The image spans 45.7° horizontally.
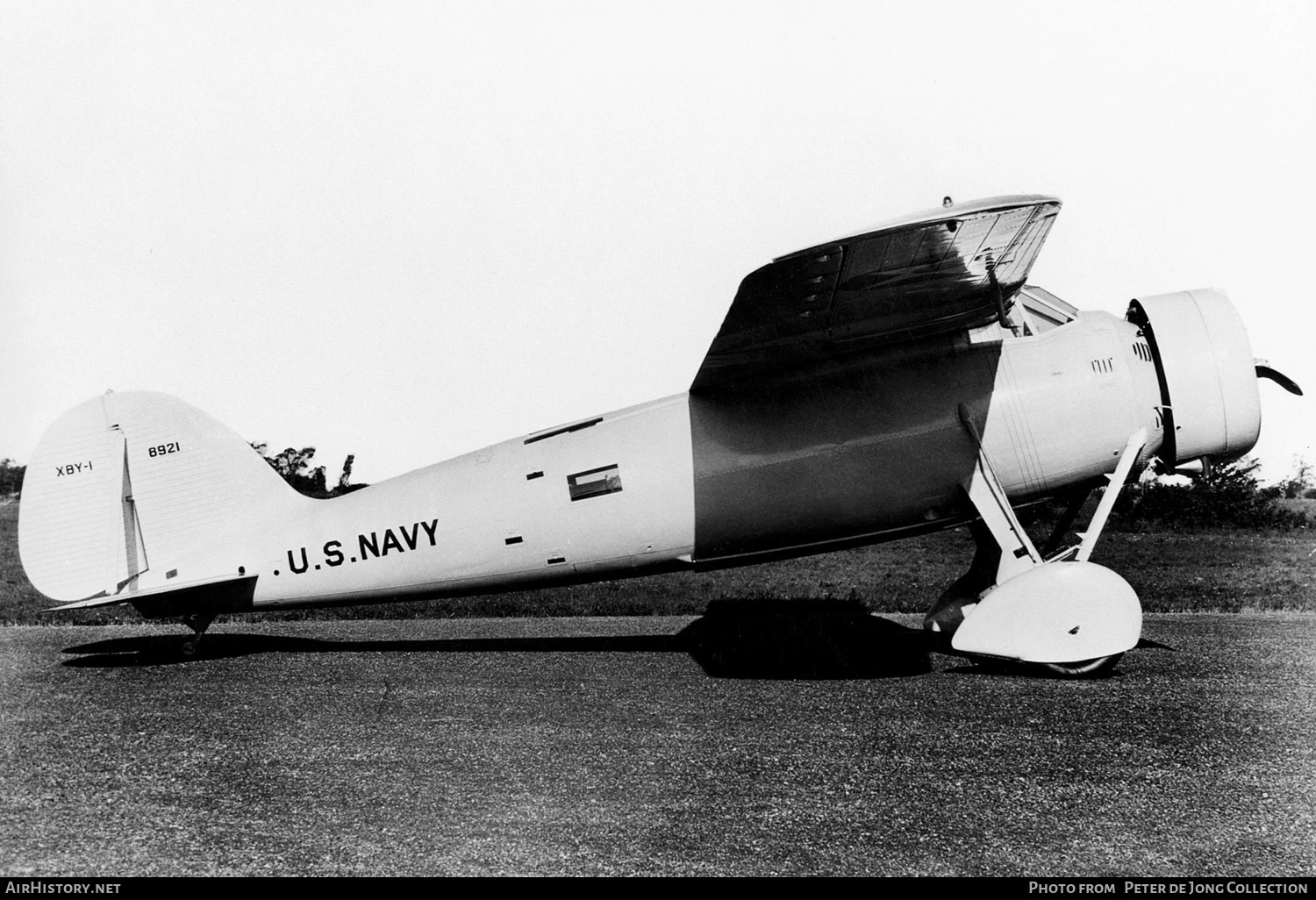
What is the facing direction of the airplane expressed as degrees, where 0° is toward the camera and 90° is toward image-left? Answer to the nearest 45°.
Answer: approximately 270°
